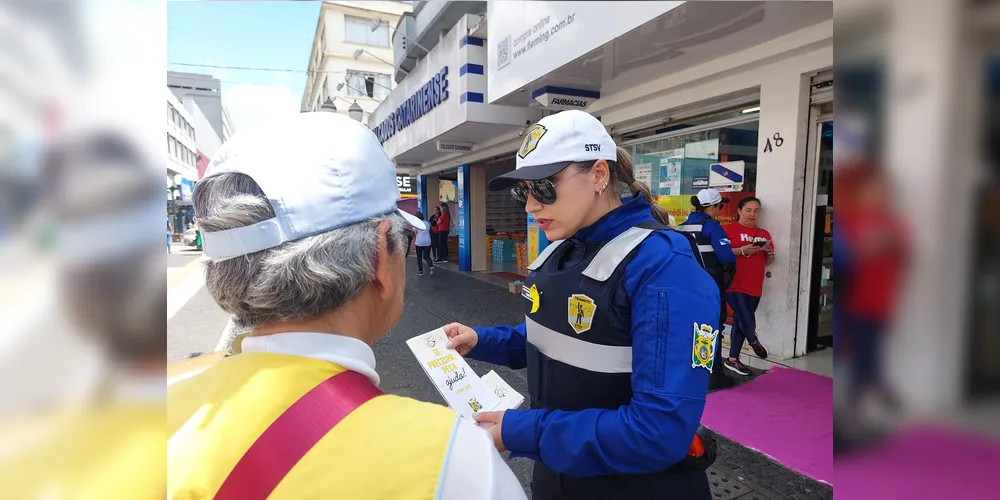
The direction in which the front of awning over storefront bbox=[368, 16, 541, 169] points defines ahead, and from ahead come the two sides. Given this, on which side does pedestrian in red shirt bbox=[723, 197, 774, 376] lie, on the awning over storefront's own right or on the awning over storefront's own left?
on the awning over storefront's own left

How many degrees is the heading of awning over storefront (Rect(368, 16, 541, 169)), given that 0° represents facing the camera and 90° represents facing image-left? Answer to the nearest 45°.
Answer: approximately 45°

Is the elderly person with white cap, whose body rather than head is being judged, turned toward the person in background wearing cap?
yes

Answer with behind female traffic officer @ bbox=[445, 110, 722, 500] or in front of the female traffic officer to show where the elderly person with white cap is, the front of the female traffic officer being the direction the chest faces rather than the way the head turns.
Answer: in front

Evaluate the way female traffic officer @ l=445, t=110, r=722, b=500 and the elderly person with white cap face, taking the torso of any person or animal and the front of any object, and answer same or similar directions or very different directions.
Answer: very different directions

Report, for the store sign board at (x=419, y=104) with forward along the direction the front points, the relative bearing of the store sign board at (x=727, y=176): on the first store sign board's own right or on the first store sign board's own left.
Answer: on the first store sign board's own left

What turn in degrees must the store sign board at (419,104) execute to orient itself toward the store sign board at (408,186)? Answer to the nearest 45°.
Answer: approximately 135° to its right

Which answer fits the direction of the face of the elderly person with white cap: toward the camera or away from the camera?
away from the camera

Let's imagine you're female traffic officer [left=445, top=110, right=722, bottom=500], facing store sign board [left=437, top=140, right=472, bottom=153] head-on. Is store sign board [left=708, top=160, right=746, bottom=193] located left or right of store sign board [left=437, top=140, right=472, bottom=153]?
right

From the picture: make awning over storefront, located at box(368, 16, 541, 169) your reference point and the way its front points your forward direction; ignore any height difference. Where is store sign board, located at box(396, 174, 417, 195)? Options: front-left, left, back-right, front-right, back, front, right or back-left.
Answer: back-right

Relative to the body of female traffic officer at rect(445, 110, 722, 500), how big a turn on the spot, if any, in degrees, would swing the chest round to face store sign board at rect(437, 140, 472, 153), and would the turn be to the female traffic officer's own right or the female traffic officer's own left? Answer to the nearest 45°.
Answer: approximately 135° to the female traffic officer's own right

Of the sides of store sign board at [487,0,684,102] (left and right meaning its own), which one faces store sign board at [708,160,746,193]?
back

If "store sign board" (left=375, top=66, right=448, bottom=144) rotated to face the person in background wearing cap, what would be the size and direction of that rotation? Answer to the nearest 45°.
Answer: approximately 45° to its left

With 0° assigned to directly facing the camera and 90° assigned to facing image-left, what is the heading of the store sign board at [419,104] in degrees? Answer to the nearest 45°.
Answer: approximately 45°

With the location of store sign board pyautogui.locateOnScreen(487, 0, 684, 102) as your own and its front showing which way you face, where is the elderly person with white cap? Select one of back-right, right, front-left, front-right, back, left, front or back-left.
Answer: front-left
